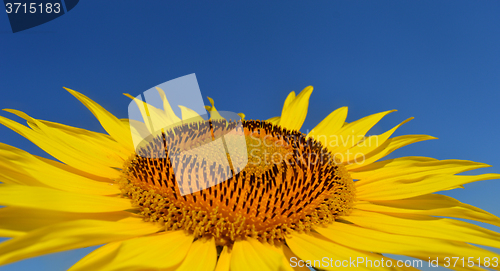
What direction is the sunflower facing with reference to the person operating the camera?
facing the viewer
